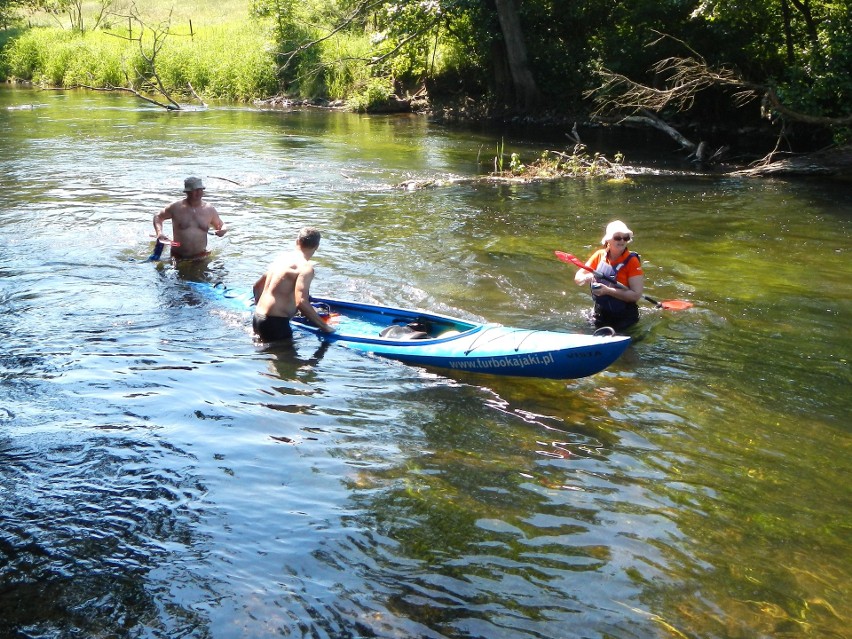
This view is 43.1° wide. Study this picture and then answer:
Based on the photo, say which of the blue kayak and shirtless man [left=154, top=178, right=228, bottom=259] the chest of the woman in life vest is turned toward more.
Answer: the blue kayak

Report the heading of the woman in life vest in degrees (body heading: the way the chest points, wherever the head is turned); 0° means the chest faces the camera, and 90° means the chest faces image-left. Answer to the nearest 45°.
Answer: approximately 45°

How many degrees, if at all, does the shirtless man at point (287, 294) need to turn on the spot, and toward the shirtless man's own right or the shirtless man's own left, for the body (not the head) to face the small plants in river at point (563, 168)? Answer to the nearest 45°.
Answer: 0° — they already face it

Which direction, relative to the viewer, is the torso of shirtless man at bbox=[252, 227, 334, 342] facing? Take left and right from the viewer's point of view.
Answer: facing away from the viewer and to the right of the viewer

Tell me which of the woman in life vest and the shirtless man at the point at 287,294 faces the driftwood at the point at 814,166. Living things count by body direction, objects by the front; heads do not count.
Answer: the shirtless man

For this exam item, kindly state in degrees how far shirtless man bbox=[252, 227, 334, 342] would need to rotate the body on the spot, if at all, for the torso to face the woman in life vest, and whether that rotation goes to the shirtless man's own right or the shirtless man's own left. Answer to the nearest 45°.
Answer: approximately 45° to the shirtless man's own right

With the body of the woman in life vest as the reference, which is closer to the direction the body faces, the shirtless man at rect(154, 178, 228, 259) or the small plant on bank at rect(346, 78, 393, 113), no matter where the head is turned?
the shirtless man

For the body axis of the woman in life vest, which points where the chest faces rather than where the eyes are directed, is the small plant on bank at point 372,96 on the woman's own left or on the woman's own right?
on the woman's own right
